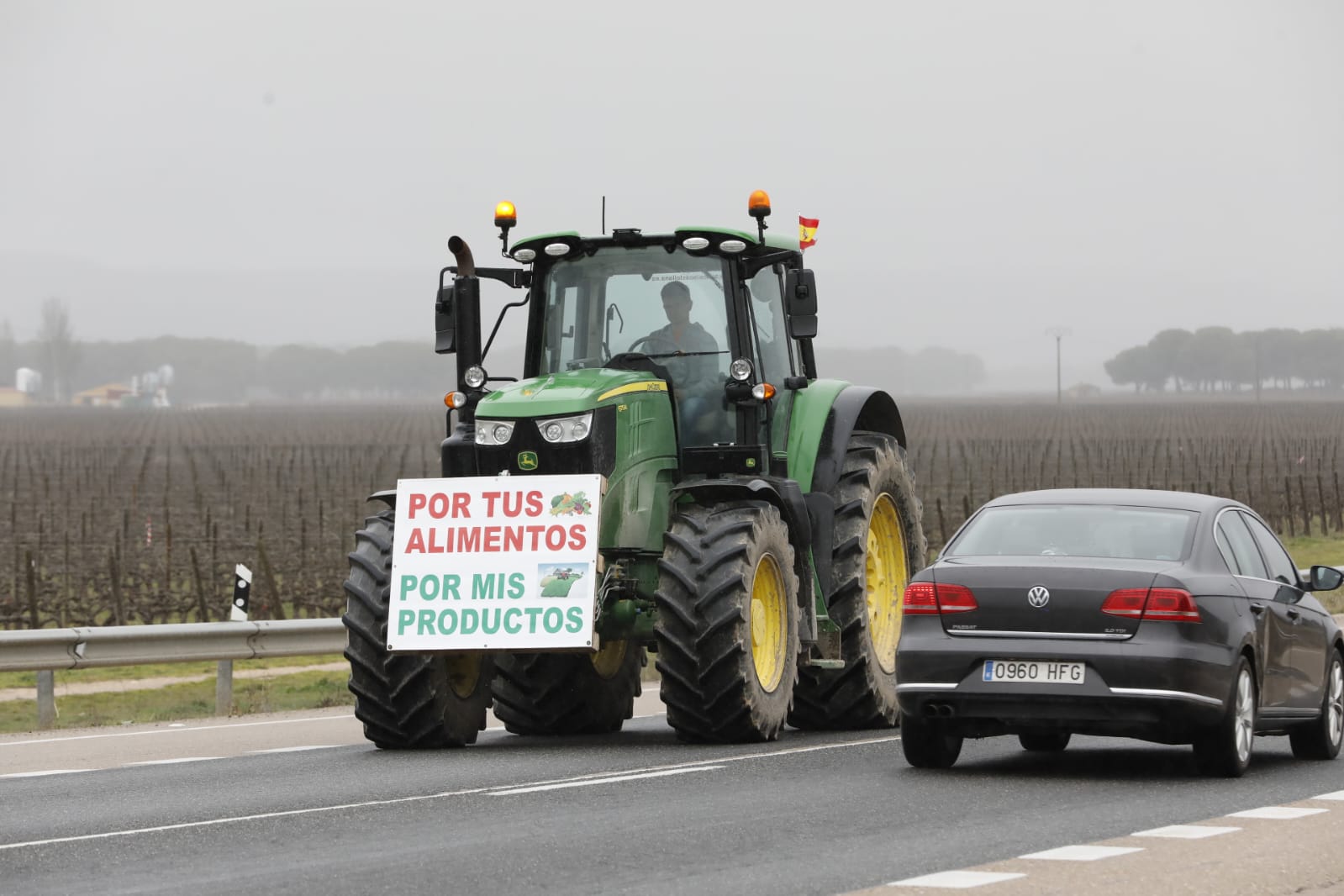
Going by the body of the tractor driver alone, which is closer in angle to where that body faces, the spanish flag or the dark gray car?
the dark gray car

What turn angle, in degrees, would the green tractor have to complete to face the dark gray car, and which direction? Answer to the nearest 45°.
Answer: approximately 90° to its left

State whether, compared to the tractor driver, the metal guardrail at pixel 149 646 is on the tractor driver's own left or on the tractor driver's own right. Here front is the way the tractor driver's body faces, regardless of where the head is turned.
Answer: on the tractor driver's own right

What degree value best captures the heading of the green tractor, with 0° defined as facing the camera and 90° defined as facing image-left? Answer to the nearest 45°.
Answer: approximately 45°

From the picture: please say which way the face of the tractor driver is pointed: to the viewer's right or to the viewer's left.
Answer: to the viewer's left

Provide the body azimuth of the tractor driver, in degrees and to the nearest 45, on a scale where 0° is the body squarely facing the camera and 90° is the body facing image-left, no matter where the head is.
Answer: approximately 45°

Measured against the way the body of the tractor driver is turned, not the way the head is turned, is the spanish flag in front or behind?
behind

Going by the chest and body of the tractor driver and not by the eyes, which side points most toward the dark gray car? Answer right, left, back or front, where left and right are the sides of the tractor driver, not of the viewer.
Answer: left
